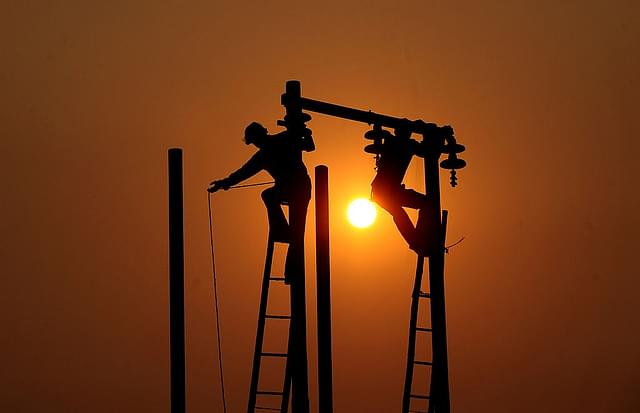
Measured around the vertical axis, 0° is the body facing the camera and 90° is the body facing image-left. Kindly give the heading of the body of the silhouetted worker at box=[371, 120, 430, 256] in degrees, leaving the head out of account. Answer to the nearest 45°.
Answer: approximately 270°

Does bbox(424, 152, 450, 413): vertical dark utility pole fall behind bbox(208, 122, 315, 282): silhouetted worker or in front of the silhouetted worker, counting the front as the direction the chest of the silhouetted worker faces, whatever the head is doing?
behind

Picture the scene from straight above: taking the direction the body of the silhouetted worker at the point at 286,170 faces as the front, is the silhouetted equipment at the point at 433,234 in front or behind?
behind

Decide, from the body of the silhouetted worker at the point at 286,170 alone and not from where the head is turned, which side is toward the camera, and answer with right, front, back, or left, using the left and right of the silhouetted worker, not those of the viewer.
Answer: left

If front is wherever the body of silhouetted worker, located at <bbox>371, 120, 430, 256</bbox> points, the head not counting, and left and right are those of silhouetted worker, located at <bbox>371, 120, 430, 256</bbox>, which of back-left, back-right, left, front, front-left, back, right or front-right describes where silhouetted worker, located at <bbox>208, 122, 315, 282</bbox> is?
back-right

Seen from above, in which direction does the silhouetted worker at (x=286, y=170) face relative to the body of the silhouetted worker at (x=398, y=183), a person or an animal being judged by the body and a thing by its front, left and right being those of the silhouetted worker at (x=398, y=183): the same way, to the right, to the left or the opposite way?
the opposite way
